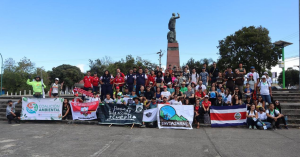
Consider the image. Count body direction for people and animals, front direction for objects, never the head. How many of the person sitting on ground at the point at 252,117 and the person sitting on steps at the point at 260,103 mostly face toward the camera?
2

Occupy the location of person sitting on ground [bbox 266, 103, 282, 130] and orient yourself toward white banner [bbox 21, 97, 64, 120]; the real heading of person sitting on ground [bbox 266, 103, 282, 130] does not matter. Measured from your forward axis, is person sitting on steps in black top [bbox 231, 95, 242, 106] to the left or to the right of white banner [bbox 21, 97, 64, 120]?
right

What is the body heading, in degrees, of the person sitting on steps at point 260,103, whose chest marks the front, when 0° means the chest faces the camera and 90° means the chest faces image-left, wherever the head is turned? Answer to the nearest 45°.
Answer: approximately 0°

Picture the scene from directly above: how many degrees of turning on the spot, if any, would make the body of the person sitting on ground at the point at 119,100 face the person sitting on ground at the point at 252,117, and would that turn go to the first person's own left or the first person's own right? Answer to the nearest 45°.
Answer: approximately 45° to the first person's own left

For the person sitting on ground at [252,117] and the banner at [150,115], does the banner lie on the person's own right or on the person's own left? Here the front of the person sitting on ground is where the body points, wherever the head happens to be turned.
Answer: on the person's own right

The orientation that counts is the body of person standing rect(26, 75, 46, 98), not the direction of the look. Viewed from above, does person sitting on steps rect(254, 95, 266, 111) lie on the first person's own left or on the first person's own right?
on the first person's own left
